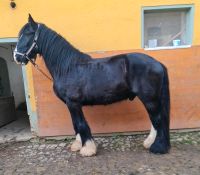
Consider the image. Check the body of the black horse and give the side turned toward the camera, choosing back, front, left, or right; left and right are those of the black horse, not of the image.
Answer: left

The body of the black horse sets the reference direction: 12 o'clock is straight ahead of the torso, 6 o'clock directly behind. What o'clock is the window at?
The window is roughly at 5 o'clock from the black horse.
